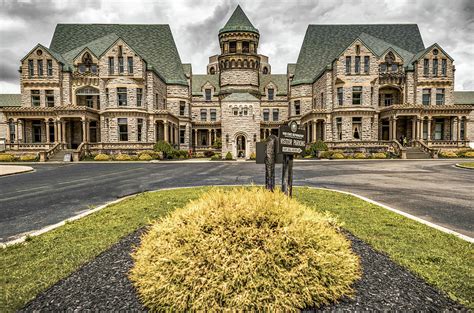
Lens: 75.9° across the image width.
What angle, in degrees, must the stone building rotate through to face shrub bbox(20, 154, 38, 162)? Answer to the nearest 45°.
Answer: approximately 90° to its right

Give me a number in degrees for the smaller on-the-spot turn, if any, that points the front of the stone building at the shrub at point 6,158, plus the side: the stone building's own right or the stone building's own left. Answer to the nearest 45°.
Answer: approximately 90° to the stone building's own right

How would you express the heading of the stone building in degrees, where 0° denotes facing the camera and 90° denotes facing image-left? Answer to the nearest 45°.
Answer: approximately 0°

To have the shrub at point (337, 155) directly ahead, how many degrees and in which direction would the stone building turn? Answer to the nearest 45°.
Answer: approximately 90° to its left

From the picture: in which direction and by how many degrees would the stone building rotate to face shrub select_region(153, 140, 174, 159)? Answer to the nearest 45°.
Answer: approximately 90° to its right

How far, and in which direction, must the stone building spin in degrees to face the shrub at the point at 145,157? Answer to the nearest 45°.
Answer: approximately 45° to its right

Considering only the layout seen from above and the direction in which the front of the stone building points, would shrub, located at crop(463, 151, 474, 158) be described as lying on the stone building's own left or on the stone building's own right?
on the stone building's own left

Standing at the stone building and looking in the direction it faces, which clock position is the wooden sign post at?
The wooden sign post is roughly at 12 o'clock from the stone building.
